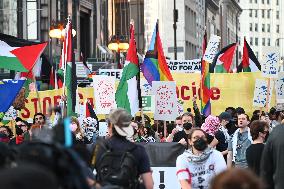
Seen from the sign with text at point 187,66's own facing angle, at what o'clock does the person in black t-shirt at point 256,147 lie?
The person in black t-shirt is roughly at 12 o'clock from the sign with text.

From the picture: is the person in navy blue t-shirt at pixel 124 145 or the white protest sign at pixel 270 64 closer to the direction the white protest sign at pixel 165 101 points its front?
the person in navy blue t-shirt

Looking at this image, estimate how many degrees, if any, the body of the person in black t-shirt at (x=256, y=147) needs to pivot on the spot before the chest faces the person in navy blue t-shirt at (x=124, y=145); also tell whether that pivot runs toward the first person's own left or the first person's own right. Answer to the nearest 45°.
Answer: approximately 135° to the first person's own right

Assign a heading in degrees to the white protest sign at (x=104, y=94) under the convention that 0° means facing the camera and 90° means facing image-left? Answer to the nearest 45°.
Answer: approximately 0°

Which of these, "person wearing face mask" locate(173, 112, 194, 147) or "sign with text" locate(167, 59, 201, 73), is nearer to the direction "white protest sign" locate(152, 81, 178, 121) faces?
the person wearing face mask
